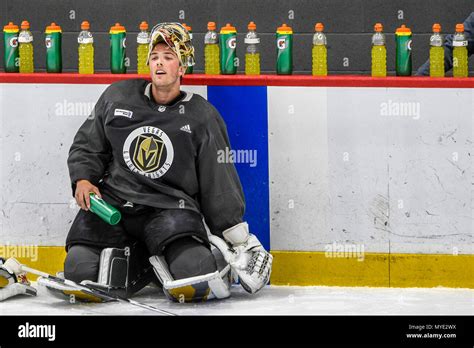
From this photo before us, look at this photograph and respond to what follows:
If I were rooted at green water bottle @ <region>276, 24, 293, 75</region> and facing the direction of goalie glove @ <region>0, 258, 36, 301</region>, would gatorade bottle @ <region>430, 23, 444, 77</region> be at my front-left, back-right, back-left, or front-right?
back-left

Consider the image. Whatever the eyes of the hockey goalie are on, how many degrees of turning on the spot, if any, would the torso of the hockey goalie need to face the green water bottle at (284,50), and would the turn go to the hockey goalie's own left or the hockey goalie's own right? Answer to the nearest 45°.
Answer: approximately 135° to the hockey goalie's own left

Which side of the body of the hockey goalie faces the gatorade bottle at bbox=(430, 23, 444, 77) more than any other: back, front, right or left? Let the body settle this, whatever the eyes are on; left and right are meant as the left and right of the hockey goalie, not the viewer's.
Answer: left

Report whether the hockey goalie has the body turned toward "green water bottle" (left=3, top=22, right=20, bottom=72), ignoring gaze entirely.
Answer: no

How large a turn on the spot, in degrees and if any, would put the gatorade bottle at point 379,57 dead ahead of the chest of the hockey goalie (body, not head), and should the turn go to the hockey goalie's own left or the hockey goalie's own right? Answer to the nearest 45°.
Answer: approximately 90° to the hockey goalie's own left

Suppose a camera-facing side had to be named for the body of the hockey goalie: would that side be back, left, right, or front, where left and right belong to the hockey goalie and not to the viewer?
front

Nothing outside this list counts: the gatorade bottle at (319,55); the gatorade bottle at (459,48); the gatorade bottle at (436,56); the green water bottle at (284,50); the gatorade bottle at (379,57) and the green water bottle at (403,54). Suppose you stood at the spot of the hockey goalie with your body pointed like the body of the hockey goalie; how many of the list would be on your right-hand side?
0
